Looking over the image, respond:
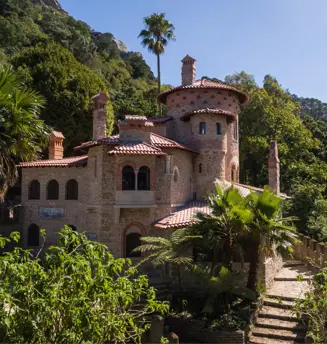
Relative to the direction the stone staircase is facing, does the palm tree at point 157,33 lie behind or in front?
behind

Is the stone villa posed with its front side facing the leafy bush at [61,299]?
yes

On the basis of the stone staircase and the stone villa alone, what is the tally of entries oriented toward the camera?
2

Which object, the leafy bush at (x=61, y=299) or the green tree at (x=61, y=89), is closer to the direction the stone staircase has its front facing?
the leafy bush

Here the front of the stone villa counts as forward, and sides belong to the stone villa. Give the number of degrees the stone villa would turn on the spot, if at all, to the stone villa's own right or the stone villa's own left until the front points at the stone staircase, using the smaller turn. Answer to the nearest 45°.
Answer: approximately 45° to the stone villa's own left

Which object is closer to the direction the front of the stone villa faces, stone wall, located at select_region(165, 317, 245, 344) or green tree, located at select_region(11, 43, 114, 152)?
the stone wall

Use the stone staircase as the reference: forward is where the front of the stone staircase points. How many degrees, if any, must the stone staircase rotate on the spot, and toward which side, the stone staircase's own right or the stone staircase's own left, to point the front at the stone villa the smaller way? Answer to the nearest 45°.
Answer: approximately 135° to the stone staircase's own right

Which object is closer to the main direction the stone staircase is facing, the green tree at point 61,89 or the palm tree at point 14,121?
the palm tree

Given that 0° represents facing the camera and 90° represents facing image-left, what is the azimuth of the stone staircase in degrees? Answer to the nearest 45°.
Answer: approximately 0°

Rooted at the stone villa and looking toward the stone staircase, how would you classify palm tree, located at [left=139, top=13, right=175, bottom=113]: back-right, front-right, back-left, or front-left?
back-left

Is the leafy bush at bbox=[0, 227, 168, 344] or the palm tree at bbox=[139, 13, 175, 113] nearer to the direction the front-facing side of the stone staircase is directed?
the leafy bush
